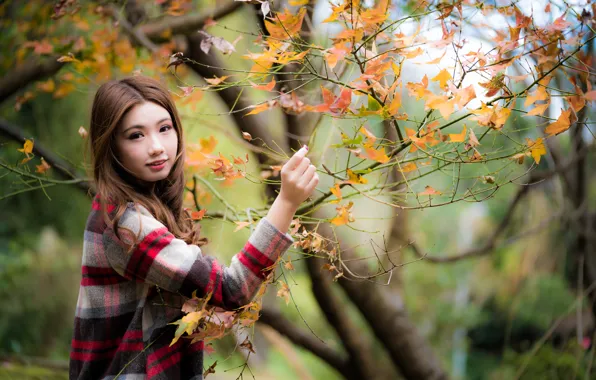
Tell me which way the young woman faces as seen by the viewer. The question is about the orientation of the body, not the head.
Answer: to the viewer's right
